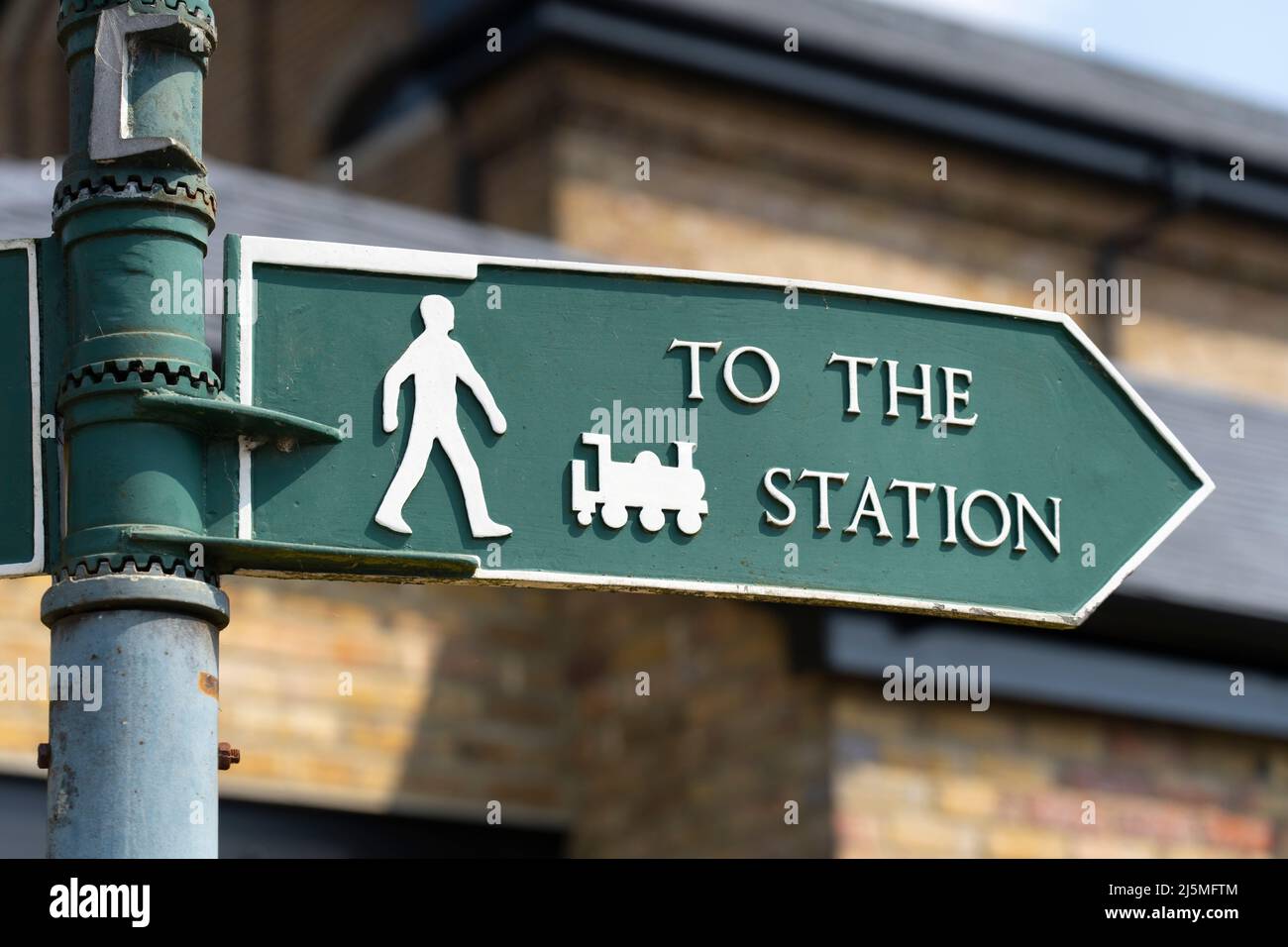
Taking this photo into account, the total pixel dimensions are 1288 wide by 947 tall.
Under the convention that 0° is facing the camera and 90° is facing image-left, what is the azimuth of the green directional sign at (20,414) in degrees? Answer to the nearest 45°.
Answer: approximately 0°

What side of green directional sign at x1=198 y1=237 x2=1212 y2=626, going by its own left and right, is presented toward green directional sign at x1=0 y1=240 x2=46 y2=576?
right

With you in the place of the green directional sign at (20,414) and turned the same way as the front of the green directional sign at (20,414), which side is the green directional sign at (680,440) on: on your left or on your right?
on your left

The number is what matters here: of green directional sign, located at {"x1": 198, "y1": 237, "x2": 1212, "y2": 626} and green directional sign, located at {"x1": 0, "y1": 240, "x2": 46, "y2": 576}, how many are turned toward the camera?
2

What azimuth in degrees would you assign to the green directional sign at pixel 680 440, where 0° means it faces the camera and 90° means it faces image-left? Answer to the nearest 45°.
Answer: approximately 0°
